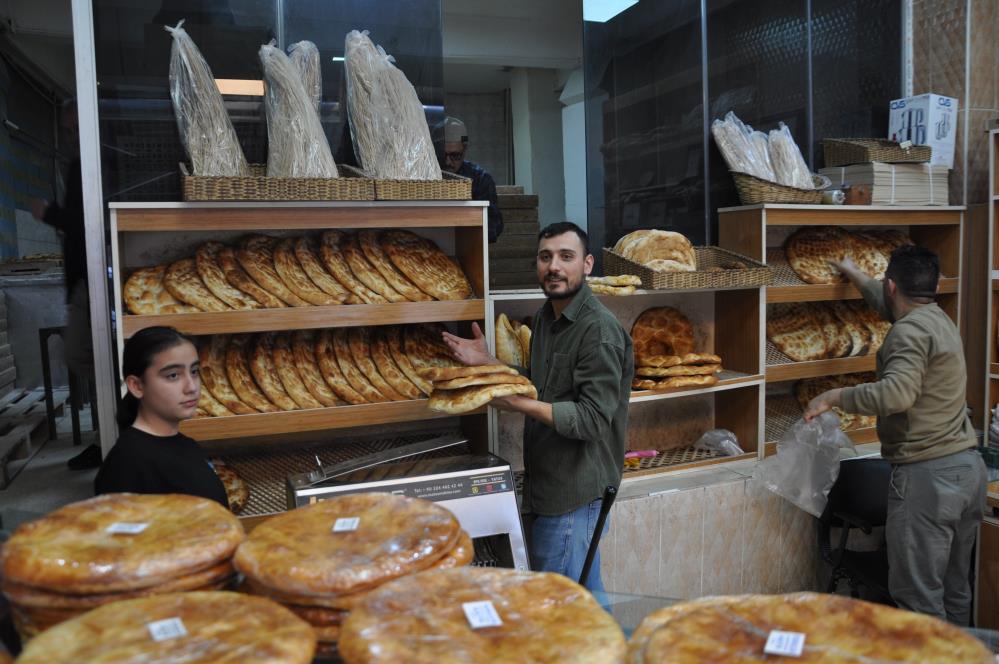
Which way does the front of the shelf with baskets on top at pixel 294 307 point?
toward the camera

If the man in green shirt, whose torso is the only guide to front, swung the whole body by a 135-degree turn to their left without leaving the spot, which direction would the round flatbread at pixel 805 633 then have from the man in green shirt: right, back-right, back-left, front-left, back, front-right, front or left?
right

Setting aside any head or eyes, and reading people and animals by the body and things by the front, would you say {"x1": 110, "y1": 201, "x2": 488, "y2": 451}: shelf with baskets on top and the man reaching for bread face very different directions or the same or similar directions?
very different directions

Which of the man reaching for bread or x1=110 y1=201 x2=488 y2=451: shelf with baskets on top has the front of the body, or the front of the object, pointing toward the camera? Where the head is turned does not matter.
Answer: the shelf with baskets on top

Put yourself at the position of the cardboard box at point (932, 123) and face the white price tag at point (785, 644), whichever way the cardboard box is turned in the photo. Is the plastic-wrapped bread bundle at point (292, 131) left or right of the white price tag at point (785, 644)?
right

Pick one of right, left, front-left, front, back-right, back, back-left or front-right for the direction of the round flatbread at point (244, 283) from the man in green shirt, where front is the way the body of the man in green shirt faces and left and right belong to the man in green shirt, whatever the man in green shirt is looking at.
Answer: front-right

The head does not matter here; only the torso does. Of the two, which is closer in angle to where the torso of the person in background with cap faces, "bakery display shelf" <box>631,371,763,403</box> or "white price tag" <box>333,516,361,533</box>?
the white price tag

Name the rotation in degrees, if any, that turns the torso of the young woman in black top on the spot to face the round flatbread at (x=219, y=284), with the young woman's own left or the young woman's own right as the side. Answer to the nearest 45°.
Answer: approximately 135° to the young woman's own left

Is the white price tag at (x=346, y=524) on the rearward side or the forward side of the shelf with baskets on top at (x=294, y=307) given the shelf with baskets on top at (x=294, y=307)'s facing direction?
on the forward side

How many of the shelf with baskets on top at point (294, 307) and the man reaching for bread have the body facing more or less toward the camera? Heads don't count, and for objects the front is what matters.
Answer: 1

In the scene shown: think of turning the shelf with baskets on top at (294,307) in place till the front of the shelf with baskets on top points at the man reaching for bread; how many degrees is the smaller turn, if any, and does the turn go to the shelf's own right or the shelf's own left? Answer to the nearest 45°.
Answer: approximately 90° to the shelf's own left

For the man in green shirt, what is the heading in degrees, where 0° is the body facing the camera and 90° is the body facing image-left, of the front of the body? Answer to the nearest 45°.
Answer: approximately 45°

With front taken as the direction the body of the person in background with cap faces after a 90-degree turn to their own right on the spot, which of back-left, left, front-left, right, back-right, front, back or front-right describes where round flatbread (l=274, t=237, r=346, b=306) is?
left

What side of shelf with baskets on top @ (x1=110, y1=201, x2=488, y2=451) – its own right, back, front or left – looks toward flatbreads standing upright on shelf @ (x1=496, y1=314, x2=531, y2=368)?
left

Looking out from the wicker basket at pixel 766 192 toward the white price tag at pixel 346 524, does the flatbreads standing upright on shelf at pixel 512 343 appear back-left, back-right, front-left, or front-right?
front-right
